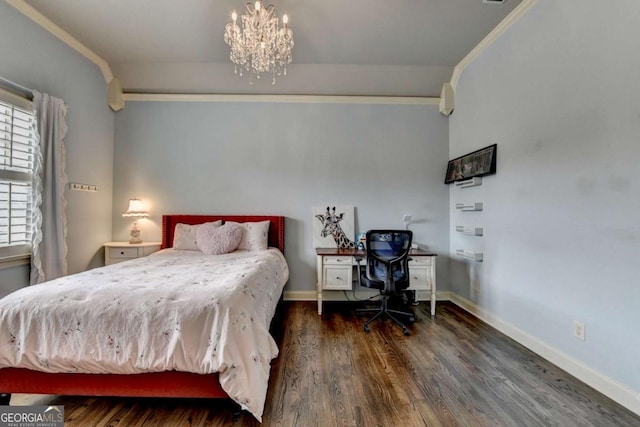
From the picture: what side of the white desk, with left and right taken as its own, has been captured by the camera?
front

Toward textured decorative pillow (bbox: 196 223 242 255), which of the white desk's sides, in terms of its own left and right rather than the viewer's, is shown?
right

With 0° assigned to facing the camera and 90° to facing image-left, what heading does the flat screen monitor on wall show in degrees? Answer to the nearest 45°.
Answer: approximately 45°

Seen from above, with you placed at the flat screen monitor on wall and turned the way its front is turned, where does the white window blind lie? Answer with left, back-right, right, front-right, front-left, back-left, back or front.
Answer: front

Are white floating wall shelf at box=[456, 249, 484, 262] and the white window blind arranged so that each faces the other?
yes

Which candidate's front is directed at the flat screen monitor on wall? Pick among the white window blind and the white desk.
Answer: the white window blind

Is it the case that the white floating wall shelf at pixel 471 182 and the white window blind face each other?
yes

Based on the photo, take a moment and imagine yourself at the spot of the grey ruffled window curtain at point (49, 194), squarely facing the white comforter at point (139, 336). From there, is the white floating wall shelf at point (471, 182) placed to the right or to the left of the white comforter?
left

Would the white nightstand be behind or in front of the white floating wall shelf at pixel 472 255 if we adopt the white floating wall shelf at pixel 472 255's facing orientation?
in front

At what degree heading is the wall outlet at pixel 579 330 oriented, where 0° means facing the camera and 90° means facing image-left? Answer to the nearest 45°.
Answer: approximately 45°

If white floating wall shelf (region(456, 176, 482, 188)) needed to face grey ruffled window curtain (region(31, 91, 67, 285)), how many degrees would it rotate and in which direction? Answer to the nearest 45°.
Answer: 0° — it already faces it

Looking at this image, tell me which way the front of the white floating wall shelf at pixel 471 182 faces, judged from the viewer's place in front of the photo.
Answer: facing the viewer and to the left of the viewer

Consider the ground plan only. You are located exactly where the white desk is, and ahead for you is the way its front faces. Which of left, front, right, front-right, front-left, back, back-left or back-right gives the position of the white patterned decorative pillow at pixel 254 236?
right

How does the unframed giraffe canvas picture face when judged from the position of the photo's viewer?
facing the viewer

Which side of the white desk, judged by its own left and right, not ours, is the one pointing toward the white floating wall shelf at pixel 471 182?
left

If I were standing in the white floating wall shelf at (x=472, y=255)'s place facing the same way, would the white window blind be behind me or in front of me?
in front

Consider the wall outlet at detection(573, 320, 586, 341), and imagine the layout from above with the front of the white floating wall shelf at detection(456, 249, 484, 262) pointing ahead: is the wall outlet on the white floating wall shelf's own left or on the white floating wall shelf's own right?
on the white floating wall shelf's own left
